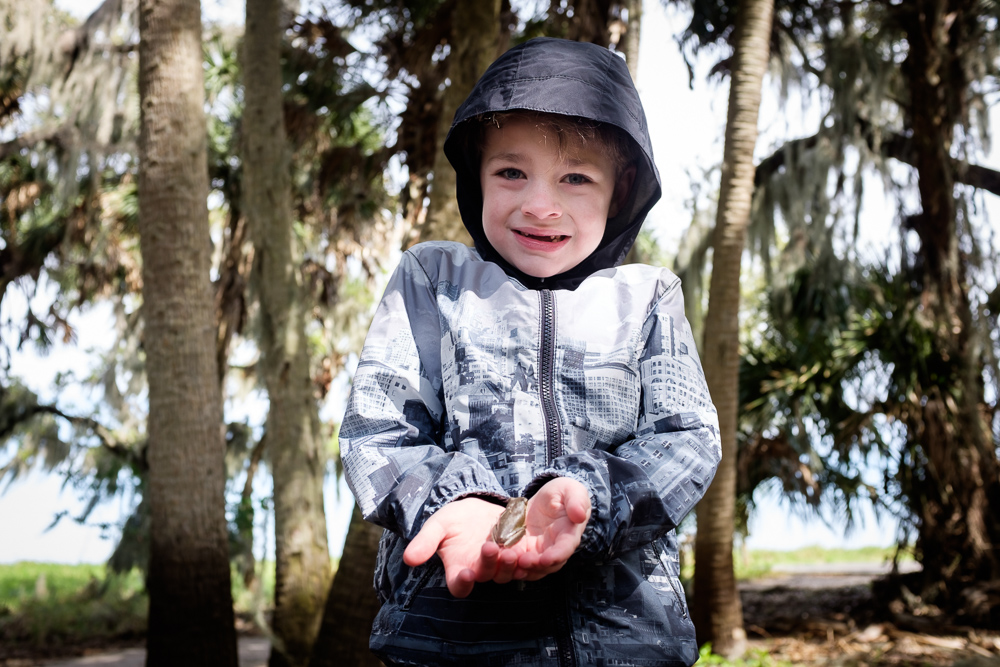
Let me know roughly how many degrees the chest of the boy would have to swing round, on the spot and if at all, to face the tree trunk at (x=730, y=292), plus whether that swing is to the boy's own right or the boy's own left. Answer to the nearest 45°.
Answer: approximately 180°

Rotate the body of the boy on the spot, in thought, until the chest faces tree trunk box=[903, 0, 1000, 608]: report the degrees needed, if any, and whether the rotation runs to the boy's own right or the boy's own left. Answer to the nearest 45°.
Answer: approximately 135° to the boy's own left

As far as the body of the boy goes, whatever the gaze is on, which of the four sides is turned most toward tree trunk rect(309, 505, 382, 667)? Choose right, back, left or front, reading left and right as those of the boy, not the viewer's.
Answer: back

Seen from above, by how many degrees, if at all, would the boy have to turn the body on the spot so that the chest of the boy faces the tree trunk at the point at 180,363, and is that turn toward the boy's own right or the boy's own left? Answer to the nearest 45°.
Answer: approximately 135° to the boy's own right

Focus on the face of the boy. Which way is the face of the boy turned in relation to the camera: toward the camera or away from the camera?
toward the camera

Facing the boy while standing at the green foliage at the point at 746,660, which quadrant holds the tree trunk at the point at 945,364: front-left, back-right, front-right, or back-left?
back-left

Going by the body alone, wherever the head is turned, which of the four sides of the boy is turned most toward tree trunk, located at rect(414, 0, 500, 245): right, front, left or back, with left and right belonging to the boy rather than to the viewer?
back

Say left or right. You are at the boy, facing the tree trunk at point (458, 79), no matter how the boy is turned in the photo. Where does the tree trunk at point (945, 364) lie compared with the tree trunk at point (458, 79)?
right

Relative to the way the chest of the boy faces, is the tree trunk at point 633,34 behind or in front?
behind

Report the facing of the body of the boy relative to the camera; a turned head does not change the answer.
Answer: toward the camera

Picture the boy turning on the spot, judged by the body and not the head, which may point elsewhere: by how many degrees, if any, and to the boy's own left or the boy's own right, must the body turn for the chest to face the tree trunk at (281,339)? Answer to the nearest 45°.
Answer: approximately 180°
